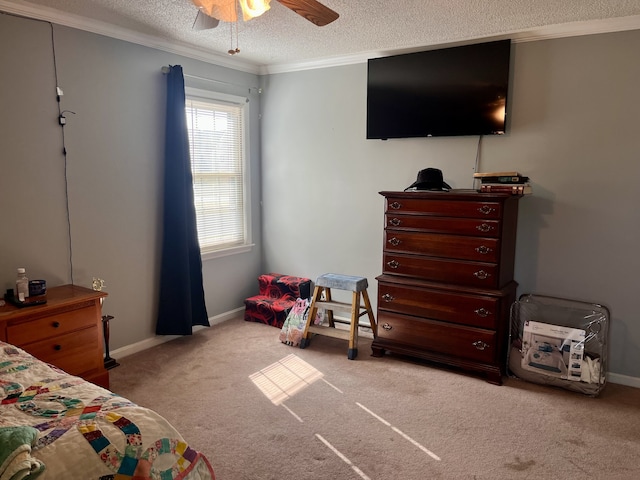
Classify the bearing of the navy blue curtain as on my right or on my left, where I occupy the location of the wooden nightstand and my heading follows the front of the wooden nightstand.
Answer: on my left

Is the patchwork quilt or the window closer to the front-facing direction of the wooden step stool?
the patchwork quilt

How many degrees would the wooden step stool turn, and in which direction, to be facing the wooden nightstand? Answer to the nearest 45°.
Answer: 0° — it already faces it

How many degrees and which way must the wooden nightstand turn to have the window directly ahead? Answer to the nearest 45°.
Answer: approximately 90° to its left

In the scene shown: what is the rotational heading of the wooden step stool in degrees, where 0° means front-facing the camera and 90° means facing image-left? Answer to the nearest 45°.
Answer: approximately 45°

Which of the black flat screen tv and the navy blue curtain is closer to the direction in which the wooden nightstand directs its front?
the black flat screen tv
